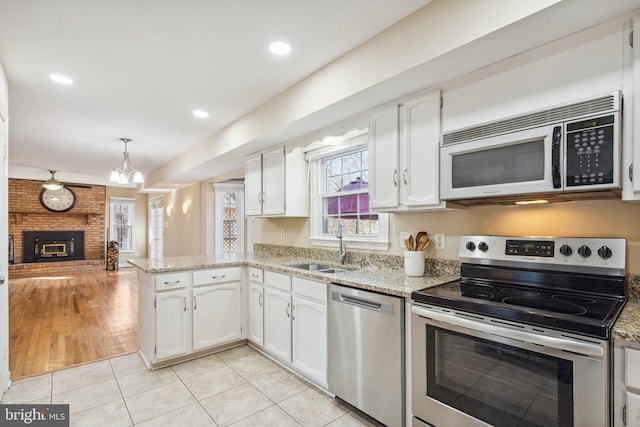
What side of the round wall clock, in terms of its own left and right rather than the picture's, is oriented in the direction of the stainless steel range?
front

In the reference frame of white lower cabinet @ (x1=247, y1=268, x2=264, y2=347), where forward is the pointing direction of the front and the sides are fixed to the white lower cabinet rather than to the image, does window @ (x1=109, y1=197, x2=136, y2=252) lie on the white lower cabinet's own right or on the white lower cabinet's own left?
on the white lower cabinet's own right

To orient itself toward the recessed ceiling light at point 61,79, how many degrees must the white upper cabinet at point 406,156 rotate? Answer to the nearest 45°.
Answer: approximately 45° to its right

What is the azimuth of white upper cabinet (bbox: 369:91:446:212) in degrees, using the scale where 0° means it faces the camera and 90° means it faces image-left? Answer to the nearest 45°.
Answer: approximately 45°

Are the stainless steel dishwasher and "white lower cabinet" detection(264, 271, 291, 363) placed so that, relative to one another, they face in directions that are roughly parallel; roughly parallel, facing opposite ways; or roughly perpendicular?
roughly parallel

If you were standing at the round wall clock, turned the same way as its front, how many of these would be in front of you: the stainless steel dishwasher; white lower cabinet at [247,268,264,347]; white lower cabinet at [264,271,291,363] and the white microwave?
4

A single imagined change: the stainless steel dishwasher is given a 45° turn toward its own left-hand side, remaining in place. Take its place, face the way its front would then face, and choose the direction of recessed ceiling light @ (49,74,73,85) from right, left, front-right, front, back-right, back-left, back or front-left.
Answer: right

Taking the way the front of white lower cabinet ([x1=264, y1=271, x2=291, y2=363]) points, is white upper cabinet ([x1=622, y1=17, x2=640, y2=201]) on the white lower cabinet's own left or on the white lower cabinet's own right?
on the white lower cabinet's own left

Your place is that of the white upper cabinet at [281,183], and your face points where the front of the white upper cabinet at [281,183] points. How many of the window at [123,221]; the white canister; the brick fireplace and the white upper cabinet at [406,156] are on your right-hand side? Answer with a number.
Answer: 2

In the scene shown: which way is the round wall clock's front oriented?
toward the camera

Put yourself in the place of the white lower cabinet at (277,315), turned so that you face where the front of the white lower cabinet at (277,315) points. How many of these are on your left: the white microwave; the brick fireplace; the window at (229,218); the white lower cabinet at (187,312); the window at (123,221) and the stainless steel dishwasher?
2

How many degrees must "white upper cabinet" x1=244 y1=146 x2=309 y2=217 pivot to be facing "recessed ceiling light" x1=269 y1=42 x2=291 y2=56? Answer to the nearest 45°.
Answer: approximately 45° to its left

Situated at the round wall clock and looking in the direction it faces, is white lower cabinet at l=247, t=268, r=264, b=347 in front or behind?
in front

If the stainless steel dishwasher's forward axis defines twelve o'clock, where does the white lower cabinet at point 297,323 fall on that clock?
The white lower cabinet is roughly at 3 o'clock from the stainless steel dishwasher.

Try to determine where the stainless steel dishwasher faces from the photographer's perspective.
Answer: facing the viewer and to the left of the viewer

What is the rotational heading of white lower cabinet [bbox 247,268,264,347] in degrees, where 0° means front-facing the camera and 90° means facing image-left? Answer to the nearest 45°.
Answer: approximately 45°
